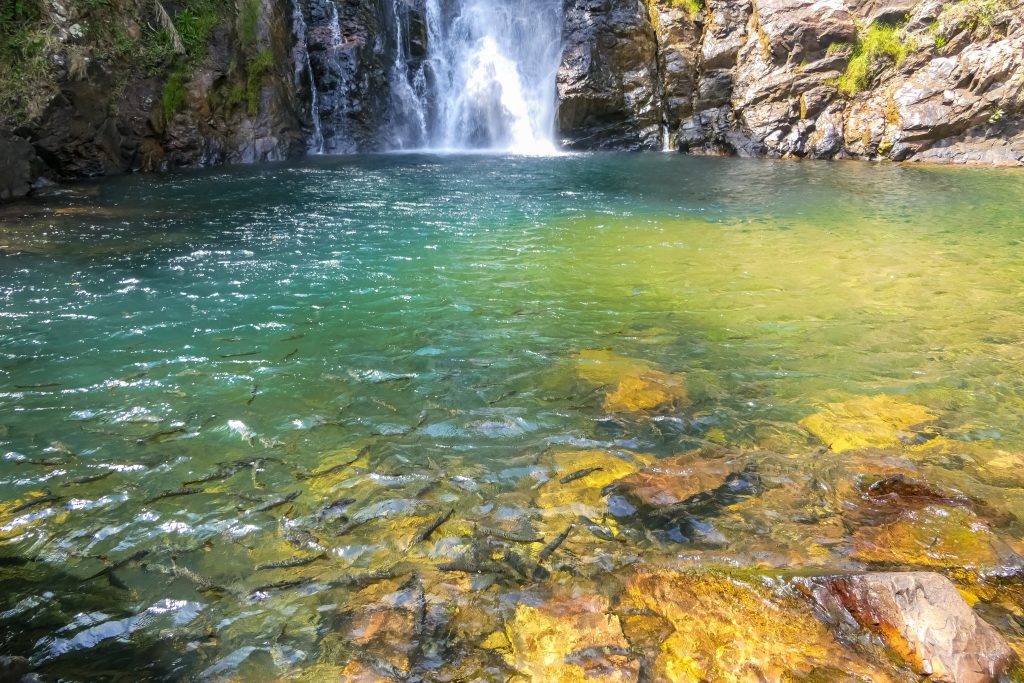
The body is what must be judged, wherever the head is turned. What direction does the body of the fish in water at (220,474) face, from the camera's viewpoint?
to the viewer's right

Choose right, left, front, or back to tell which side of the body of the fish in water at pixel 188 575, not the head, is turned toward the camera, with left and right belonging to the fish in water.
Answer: right

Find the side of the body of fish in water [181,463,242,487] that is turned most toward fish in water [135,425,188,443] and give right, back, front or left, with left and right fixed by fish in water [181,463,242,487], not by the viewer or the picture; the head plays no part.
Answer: left

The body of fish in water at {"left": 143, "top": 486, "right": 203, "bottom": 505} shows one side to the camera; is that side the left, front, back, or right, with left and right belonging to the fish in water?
right

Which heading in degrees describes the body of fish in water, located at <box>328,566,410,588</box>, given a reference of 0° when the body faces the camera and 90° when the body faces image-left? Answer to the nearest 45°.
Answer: approximately 270°
